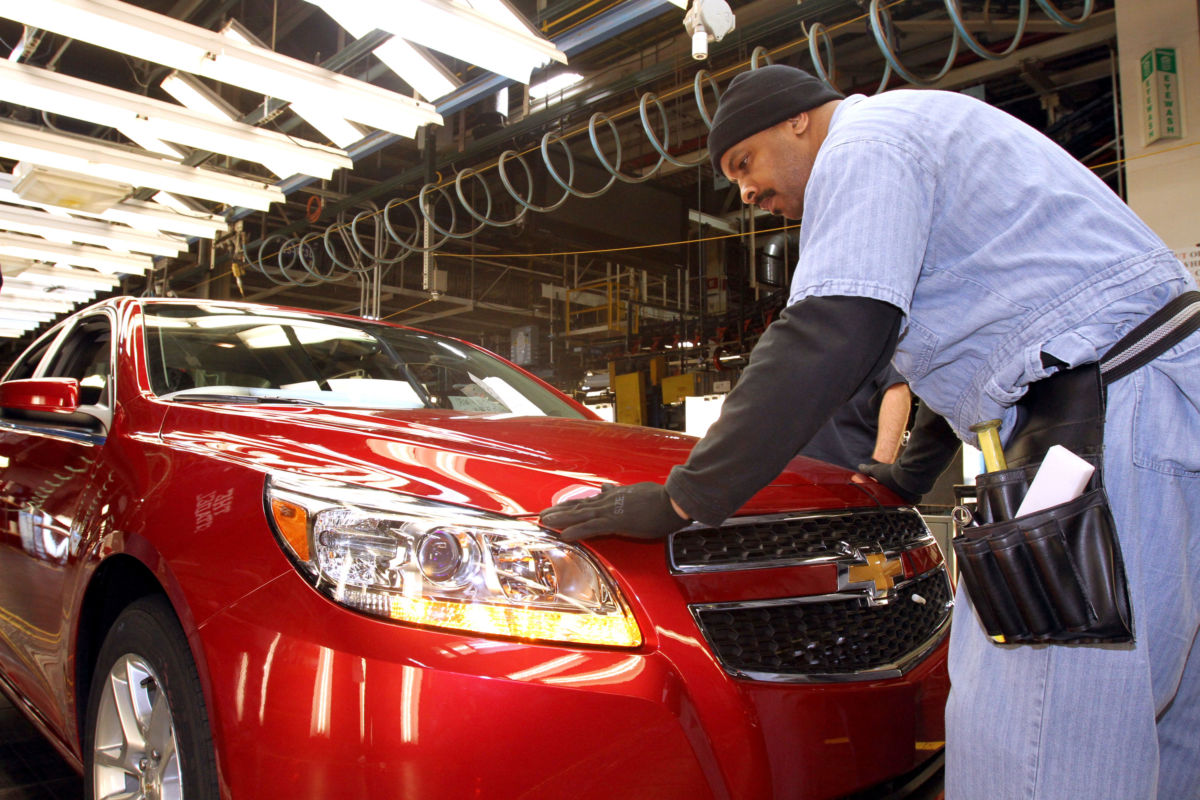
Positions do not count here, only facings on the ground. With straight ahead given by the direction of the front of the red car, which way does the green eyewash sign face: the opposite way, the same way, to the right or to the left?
to the right

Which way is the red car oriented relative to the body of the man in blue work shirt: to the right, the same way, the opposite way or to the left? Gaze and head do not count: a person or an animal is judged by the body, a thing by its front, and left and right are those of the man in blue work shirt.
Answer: the opposite way

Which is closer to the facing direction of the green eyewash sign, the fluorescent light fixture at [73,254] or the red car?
the red car

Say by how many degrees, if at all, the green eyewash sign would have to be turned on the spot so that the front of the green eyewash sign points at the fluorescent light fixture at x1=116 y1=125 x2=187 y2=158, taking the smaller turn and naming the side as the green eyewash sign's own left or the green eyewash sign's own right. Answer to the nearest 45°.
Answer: approximately 90° to the green eyewash sign's own right

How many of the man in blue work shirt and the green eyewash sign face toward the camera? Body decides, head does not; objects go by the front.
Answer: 1

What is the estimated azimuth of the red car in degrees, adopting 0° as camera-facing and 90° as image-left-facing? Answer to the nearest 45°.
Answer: approximately 315°

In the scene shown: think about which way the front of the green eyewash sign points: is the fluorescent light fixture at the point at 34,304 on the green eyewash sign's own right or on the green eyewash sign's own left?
on the green eyewash sign's own right

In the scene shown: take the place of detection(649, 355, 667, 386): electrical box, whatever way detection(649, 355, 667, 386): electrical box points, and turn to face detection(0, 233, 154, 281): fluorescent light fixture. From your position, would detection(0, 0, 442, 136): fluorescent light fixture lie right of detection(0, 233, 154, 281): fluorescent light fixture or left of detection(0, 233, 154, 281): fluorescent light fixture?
left

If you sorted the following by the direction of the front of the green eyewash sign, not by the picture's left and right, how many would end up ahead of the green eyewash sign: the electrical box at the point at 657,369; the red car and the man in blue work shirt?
2

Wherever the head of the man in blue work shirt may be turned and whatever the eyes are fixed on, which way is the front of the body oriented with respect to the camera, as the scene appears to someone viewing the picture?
to the viewer's left

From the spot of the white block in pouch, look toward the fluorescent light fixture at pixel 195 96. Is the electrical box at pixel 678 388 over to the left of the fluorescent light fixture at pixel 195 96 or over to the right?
right

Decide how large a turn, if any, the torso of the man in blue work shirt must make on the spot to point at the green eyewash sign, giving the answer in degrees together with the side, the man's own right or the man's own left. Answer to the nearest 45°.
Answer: approximately 90° to the man's own right

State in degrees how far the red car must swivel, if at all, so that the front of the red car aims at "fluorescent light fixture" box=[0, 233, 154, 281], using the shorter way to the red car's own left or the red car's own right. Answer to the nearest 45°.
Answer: approximately 180°
